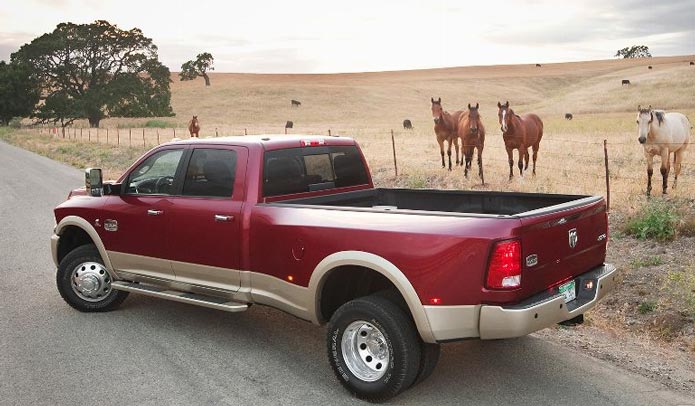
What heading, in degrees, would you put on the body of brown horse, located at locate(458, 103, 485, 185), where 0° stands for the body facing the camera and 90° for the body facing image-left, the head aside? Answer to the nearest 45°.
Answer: approximately 0°

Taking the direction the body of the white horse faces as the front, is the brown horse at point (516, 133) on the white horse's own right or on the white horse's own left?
on the white horse's own right

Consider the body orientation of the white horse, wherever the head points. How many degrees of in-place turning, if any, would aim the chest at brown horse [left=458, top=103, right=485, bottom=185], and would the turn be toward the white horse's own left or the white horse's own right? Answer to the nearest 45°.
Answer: approximately 90° to the white horse's own right

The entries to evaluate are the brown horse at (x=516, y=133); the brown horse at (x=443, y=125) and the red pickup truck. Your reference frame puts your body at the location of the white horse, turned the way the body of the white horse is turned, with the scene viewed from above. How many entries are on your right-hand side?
2

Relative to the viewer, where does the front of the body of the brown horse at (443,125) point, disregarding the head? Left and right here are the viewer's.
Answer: facing the viewer and to the left of the viewer

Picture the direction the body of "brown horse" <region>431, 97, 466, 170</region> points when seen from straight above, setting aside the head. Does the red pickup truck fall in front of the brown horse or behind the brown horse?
in front

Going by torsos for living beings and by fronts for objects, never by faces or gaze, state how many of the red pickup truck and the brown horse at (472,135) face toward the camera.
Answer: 1

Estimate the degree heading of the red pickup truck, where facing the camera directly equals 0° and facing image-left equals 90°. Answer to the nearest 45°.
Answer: approximately 135°
